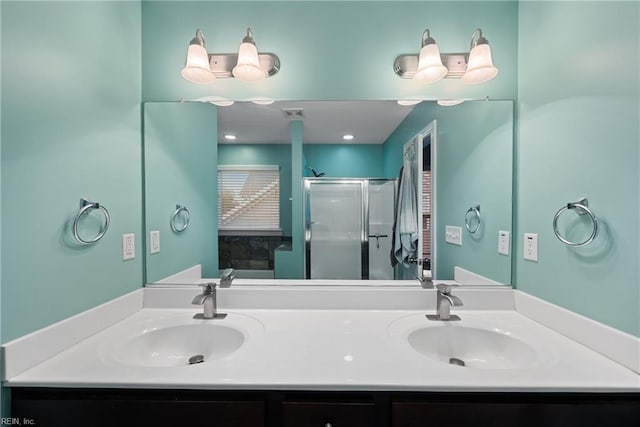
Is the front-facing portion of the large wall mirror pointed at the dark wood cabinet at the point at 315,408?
yes

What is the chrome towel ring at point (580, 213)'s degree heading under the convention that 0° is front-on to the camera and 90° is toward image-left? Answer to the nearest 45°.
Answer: approximately 45°

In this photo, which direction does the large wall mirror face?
toward the camera

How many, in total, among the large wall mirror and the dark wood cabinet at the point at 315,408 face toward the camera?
2

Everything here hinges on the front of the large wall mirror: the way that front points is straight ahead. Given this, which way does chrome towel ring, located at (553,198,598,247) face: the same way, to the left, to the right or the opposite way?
to the right

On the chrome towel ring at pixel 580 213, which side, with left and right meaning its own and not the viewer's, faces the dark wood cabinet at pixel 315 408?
front

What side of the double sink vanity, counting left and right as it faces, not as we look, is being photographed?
front

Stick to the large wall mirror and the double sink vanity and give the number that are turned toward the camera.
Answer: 2

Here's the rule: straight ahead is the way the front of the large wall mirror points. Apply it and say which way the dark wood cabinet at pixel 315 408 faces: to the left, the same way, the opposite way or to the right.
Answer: the same way
